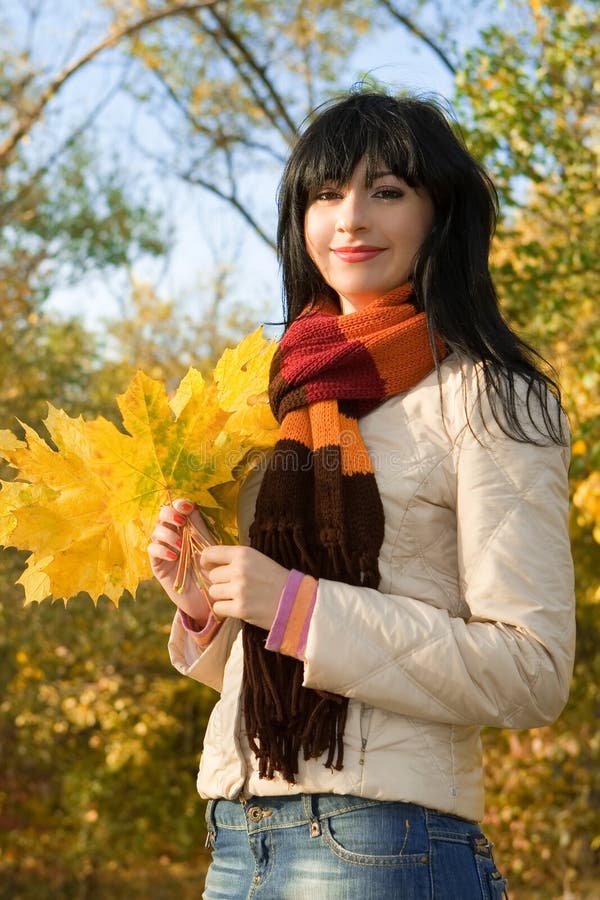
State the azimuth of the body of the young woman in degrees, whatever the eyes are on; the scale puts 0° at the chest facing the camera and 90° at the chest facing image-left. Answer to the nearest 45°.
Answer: approximately 45°
